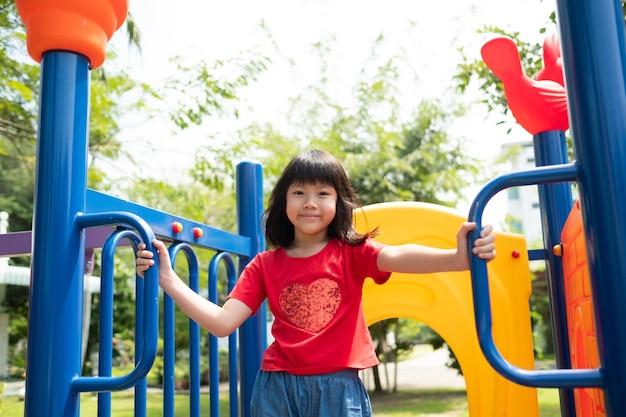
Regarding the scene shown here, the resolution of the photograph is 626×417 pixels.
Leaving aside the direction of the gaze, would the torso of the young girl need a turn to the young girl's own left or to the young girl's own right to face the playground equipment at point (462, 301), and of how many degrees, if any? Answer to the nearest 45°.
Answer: approximately 135° to the young girl's own left

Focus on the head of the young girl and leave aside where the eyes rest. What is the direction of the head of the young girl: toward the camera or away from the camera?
toward the camera

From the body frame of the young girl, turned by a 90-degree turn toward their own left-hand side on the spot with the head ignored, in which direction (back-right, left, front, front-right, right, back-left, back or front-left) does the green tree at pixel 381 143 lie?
left

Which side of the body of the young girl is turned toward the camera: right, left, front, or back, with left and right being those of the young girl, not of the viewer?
front
